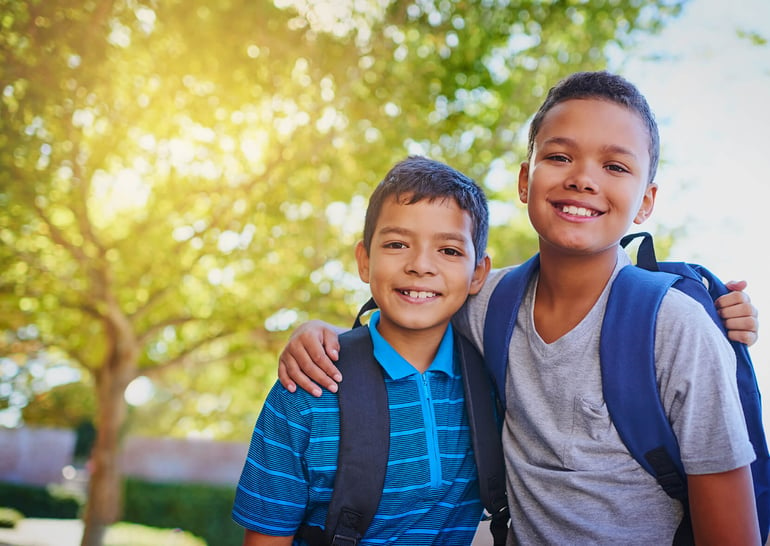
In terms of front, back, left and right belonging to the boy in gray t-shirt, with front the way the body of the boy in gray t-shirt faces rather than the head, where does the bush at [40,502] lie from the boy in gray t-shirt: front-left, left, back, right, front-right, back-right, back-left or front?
right

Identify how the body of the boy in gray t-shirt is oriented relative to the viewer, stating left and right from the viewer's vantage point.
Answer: facing the viewer and to the left of the viewer

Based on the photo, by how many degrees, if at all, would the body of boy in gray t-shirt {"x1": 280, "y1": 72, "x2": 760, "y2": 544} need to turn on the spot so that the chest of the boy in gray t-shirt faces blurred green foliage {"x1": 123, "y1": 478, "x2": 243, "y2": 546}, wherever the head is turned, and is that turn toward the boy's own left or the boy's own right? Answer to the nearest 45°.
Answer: approximately 90° to the boy's own right

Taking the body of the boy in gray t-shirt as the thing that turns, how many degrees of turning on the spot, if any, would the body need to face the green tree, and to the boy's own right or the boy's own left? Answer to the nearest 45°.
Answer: approximately 90° to the boy's own right

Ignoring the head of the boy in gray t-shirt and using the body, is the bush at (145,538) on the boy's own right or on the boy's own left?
on the boy's own right

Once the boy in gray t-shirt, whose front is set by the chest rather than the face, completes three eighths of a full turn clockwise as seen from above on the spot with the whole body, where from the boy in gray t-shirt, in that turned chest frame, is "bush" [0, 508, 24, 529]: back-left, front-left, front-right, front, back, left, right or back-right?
front-left
